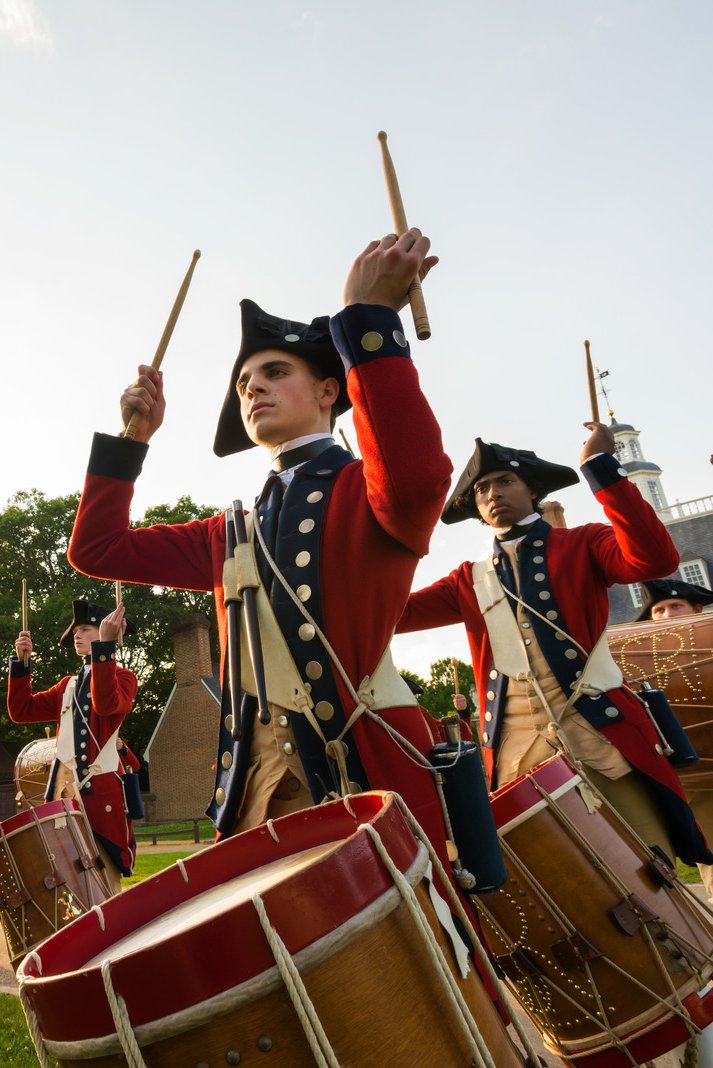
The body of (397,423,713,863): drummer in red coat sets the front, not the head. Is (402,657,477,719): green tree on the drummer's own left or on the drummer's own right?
on the drummer's own right

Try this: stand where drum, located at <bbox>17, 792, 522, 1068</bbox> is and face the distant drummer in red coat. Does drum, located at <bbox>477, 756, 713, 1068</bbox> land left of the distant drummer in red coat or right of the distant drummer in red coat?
right

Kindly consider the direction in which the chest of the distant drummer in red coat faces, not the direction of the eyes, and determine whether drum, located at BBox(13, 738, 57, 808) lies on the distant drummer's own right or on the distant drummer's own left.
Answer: on the distant drummer's own right

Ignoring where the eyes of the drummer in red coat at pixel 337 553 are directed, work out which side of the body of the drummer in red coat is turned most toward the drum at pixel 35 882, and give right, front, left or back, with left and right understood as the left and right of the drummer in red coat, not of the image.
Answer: right

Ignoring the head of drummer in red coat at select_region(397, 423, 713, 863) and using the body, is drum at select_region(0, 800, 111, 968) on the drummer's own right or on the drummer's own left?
on the drummer's own right

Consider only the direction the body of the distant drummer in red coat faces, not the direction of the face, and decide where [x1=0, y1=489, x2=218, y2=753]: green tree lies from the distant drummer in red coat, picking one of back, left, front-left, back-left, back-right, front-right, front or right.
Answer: back-right

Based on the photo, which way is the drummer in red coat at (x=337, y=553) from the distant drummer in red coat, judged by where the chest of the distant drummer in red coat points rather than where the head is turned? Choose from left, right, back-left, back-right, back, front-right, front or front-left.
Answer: front-left

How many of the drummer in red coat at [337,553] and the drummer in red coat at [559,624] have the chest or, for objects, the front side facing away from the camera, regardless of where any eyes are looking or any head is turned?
0
